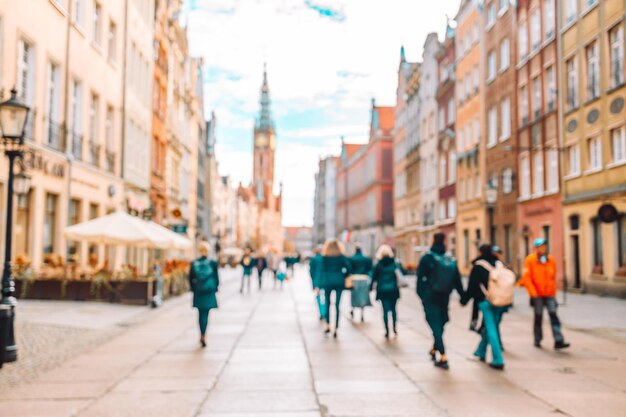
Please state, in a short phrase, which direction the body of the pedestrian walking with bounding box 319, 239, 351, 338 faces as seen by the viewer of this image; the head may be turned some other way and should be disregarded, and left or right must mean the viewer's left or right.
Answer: facing away from the viewer

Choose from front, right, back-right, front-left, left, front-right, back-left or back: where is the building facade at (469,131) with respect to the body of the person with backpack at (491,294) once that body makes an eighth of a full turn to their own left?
right

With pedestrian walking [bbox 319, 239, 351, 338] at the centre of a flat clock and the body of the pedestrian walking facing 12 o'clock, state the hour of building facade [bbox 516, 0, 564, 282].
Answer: The building facade is roughly at 1 o'clock from the pedestrian walking.

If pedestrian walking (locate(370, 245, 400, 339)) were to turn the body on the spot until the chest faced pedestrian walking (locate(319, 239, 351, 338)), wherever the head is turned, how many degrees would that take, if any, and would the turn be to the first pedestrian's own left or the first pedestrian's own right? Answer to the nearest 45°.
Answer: approximately 90° to the first pedestrian's own left

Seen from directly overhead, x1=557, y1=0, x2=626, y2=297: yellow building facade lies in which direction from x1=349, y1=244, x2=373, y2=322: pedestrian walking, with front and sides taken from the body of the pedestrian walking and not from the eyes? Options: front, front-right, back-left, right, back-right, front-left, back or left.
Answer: front-right

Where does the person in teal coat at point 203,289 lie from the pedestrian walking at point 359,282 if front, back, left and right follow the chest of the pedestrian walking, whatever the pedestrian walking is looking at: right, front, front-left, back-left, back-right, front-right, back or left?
back-left

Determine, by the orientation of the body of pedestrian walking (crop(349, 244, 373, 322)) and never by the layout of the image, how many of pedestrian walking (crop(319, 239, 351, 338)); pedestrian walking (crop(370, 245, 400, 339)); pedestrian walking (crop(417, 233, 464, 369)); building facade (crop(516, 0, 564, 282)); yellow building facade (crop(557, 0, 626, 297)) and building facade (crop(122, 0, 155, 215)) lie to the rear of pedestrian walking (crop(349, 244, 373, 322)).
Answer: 3

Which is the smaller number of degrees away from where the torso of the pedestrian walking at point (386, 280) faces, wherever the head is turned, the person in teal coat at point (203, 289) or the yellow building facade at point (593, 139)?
the yellow building facade

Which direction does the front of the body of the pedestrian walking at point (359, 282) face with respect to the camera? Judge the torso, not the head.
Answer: away from the camera

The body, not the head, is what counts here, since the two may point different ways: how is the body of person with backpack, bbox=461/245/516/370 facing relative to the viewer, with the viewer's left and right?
facing away from the viewer and to the left of the viewer

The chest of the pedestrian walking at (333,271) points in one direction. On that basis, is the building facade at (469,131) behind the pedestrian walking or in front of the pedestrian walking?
in front

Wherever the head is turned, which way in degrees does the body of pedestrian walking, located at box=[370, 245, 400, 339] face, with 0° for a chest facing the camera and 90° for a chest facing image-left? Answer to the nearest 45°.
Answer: approximately 180°

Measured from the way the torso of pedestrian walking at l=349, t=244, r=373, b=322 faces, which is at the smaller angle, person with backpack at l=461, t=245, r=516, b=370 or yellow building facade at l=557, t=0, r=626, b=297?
the yellow building facade

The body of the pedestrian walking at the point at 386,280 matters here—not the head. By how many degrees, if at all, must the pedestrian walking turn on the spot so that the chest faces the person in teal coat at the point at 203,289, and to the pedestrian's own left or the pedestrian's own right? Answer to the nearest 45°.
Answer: approximately 135° to the pedestrian's own left
